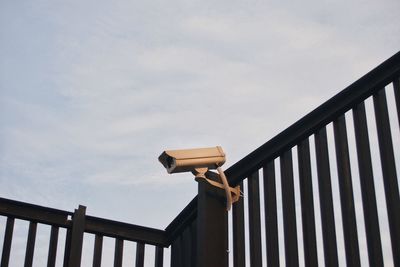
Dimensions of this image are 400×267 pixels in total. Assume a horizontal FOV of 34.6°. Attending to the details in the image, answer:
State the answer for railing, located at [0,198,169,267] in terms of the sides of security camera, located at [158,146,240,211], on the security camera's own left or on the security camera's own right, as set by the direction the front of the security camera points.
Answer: on the security camera's own right

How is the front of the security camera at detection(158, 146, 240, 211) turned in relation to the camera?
facing the viewer and to the left of the viewer
